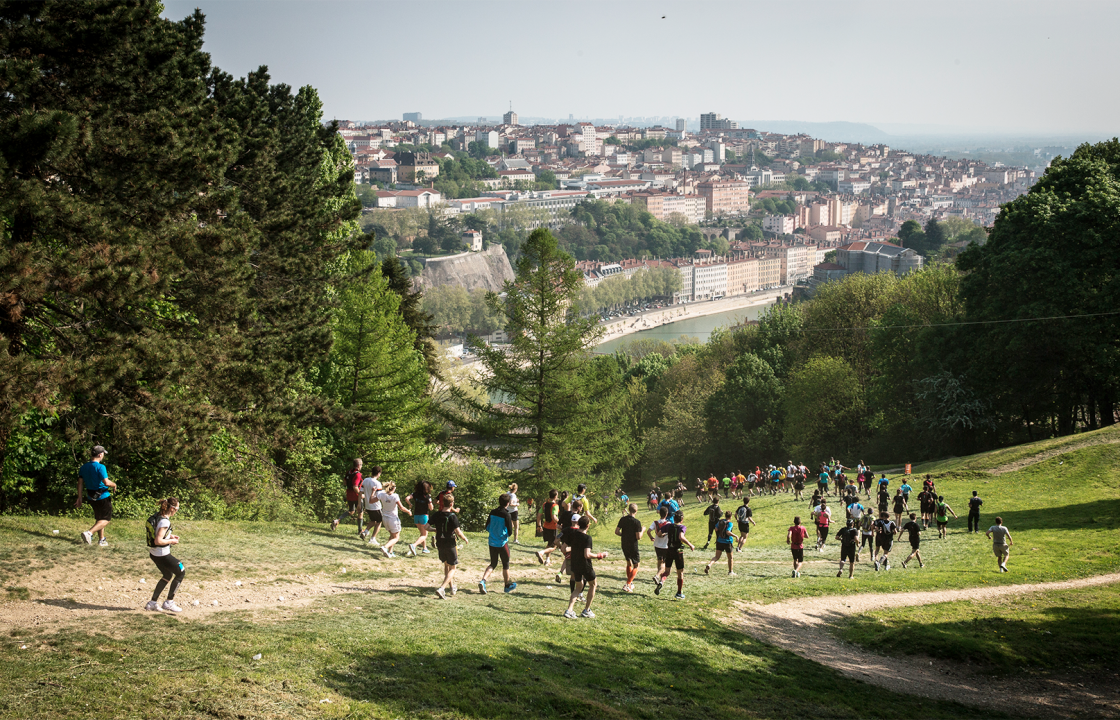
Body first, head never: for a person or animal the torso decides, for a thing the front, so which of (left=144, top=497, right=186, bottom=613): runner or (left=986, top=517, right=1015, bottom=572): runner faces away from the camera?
(left=986, top=517, right=1015, bottom=572): runner

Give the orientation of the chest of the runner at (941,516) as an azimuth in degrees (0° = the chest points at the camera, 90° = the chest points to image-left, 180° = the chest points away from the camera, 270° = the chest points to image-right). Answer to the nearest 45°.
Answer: approximately 180°

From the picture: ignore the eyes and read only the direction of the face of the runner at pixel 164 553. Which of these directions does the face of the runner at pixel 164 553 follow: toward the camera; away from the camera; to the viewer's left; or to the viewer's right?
to the viewer's right

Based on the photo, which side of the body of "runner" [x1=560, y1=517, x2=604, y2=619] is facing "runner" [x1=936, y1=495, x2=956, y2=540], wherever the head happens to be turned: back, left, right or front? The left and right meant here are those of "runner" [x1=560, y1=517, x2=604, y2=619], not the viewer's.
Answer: front

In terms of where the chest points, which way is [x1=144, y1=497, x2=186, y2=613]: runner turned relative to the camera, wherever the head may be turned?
to the viewer's right

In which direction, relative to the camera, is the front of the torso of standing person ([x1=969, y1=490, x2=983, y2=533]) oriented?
away from the camera

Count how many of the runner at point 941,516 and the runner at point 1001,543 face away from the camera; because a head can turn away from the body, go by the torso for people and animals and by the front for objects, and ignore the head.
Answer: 2

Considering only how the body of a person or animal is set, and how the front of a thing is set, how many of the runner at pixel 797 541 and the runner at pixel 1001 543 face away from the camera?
2

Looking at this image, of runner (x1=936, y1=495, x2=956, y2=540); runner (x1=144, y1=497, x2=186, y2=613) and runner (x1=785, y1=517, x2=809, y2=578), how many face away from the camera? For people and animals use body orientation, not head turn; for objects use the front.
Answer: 2
